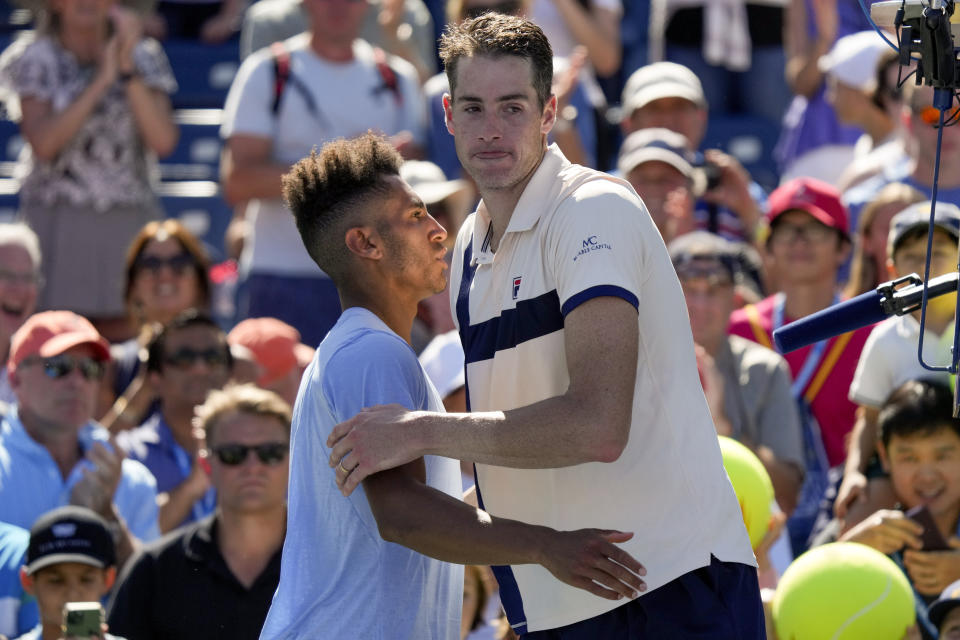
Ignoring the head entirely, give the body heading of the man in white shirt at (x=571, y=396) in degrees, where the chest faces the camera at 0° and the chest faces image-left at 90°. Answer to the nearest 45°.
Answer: approximately 45°

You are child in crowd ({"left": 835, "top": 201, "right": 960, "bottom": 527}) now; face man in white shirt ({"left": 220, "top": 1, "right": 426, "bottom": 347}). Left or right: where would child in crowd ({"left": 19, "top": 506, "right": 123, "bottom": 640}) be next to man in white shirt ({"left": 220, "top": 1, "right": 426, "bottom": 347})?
left

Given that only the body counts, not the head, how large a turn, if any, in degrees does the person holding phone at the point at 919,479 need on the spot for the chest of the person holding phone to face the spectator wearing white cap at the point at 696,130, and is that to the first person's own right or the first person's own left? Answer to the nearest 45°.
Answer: approximately 135° to the first person's own right

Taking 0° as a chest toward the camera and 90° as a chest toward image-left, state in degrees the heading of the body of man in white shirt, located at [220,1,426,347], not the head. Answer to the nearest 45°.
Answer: approximately 0°

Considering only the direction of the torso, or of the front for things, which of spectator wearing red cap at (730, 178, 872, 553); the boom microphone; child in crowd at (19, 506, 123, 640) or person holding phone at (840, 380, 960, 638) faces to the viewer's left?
the boom microphone

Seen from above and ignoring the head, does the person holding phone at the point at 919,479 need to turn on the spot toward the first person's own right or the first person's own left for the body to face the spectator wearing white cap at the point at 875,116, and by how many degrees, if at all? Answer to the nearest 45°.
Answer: approximately 180°

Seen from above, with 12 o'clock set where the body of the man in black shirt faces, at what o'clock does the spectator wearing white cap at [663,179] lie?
The spectator wearing white cap is roughly at 8 o'clock from the man in black shirt.

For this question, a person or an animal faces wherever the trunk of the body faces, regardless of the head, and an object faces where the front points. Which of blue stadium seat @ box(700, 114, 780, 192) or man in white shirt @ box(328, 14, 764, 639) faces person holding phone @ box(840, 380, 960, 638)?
the blue stadium seat

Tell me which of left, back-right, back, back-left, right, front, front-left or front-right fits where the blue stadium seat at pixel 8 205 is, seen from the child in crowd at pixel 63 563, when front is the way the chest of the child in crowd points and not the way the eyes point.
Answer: back
